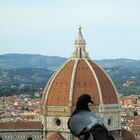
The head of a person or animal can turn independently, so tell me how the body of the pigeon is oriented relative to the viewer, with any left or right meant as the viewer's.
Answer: facing away from the viewer and to the left of the viewer
